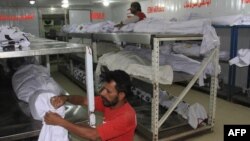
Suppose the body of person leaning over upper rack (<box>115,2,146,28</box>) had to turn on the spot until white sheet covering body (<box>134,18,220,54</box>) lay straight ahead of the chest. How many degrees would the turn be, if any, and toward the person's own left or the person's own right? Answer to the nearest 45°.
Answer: approximately 135° to the person's own left
